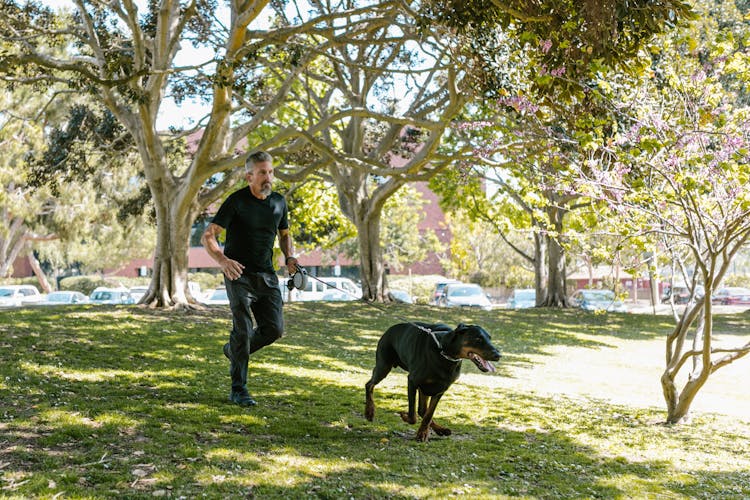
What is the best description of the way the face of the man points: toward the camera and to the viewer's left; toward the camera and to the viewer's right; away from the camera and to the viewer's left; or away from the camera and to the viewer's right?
toward the camera and to the viewer's right

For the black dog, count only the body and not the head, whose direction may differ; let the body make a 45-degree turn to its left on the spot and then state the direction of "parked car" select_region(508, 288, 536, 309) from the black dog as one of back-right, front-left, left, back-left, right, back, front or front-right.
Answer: left

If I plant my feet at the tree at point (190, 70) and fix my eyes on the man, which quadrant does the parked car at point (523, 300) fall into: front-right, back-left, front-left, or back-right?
back-left

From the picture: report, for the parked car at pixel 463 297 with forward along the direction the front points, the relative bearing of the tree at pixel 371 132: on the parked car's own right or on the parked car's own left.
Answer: on the parked car's own right

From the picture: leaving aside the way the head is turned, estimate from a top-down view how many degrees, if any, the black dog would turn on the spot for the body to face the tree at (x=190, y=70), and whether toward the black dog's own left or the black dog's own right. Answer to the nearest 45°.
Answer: approximately 180°

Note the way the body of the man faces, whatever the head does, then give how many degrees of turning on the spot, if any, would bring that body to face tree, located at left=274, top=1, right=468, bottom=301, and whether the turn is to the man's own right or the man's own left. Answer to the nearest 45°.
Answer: approximately 135° to the man's own left
